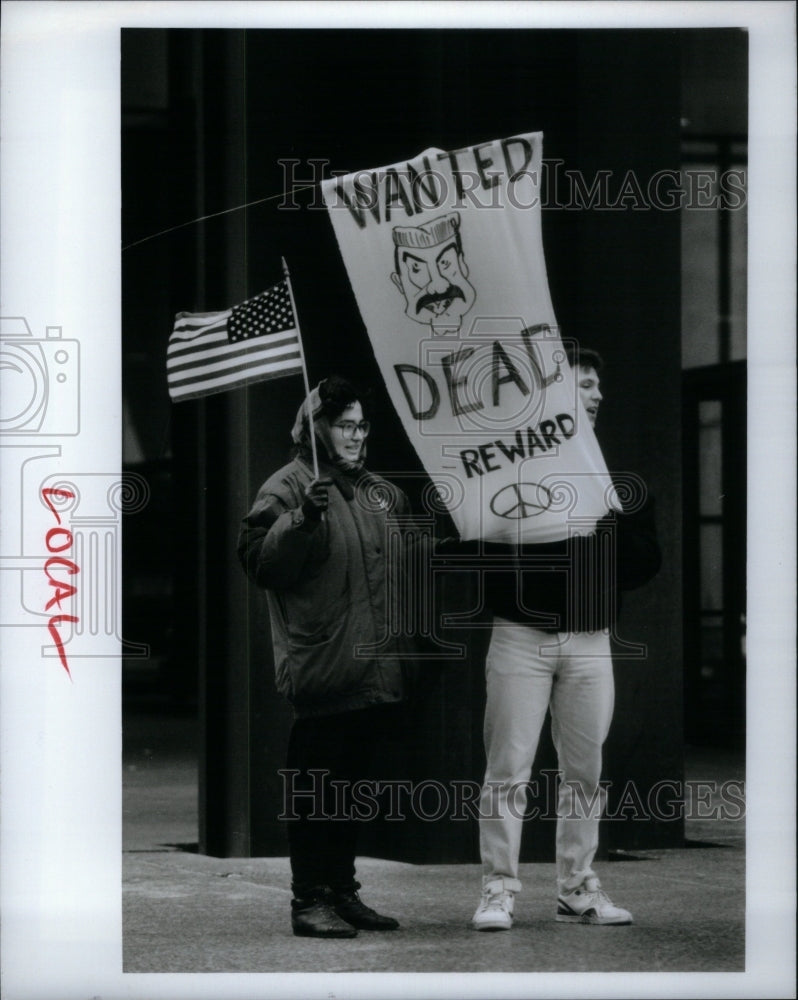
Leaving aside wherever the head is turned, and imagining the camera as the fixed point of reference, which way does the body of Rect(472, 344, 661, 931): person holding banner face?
toward the camera
